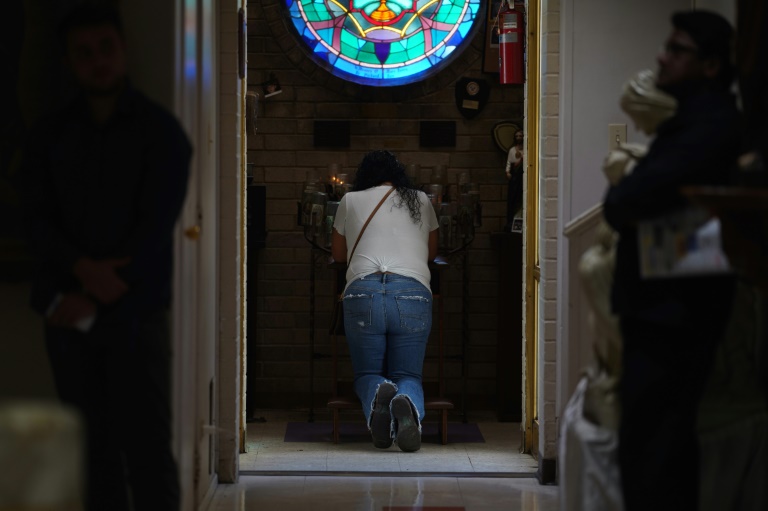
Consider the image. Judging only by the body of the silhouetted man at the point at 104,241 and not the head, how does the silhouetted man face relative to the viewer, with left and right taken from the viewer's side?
facing the viewer

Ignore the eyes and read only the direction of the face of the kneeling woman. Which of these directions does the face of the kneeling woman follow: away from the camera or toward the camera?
away from the camera

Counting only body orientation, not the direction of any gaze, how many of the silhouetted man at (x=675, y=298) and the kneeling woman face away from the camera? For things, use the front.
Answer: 1

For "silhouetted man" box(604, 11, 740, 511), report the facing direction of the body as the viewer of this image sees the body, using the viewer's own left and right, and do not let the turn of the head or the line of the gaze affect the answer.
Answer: facing to the left of the viewer

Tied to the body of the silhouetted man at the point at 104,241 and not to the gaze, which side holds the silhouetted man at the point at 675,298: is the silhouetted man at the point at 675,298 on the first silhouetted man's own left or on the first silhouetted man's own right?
on the first silhouetted man's own left

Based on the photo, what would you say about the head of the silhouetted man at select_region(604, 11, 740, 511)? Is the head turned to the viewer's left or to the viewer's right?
to the viewer's left

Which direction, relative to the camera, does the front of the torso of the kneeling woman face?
away from the camera
